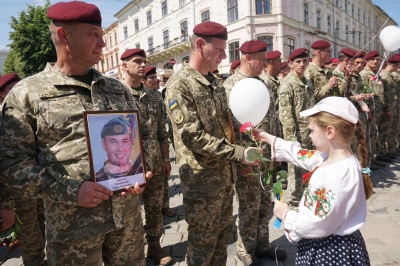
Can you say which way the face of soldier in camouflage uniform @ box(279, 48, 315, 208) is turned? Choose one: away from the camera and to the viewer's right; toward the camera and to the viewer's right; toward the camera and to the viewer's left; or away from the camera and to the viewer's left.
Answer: toward the camera and to the viewer's left

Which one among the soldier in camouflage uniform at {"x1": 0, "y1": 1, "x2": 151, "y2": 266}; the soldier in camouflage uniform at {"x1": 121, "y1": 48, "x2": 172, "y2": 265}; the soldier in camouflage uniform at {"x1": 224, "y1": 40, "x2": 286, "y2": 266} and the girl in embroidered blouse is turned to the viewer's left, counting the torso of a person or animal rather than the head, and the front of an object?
the girl in embroidered blouse

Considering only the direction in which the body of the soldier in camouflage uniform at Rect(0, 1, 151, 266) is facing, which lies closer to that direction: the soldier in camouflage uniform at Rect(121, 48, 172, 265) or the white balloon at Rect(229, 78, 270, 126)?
the white balloon

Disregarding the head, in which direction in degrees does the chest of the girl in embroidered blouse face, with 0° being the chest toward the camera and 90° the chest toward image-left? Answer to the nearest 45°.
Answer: approximately 90°

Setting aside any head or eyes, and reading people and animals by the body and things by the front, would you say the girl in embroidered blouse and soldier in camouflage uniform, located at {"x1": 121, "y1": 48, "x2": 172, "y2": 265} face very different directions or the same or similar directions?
very different directions

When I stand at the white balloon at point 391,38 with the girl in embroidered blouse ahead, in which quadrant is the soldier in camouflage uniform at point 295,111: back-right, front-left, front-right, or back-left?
front-right

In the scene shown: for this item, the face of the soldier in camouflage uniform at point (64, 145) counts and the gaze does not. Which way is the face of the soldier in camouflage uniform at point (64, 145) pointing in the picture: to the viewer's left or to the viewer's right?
to the viewer's right

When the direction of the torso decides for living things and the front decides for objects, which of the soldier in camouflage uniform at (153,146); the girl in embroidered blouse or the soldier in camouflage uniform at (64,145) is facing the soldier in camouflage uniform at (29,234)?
the girl in embroidered blouse

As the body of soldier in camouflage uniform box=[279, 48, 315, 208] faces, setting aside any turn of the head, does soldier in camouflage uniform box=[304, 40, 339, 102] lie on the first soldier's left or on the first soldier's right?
on the first soldier's left

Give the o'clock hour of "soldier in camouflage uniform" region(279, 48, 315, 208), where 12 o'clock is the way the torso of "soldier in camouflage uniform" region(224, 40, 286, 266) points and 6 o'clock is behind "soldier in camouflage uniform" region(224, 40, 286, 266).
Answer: "soldier in camouflage uniform" region(279, 48, 315, 208) is roughly at 10 o'clock from "soldier in camouflage uniform" region(224, 40, 286, 266).

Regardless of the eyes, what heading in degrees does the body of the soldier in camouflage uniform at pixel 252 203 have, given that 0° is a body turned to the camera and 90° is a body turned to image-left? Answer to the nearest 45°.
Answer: approximately 270°

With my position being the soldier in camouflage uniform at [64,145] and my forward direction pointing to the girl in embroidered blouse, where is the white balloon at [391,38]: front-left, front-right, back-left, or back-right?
front-left

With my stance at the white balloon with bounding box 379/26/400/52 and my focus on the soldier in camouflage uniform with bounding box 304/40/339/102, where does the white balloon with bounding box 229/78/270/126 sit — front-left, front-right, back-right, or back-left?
front-left

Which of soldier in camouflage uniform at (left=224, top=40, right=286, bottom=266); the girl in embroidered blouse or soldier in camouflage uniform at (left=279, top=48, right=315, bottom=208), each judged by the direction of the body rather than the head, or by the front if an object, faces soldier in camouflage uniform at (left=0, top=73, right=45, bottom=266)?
the girl in embroidered blouse

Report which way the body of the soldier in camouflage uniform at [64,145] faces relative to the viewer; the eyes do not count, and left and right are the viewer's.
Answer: facing the viewer and to the right of the viewer

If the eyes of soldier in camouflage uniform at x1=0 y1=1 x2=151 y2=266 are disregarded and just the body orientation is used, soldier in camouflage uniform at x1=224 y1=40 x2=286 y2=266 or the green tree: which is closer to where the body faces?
the soldier in camouflage uniform
